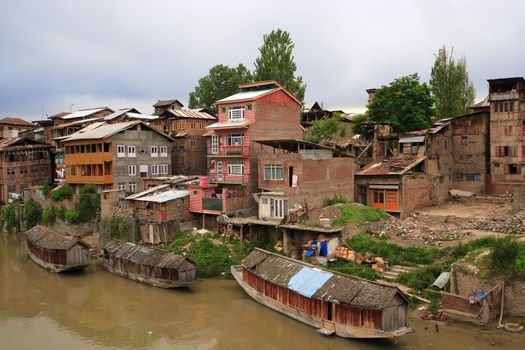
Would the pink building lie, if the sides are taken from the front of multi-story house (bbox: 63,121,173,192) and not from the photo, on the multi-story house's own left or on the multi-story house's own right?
on the multi-story house's own left

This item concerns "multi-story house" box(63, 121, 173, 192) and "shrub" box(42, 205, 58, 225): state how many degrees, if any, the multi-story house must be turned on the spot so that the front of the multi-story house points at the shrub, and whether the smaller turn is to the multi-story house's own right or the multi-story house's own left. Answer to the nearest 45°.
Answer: approximately 45° to the multi-story house's own right

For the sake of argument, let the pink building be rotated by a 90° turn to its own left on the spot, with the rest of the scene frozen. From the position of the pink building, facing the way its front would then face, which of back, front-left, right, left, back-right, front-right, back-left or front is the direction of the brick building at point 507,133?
front-left

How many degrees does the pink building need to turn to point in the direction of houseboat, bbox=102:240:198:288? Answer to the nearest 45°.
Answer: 0° — it already faces it

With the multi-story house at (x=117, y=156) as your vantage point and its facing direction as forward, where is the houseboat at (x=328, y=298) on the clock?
The houseboat is roughly at 10 o'clock from the multi-story house.

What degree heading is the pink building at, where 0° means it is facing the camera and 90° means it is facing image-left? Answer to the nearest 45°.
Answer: approximately 45°

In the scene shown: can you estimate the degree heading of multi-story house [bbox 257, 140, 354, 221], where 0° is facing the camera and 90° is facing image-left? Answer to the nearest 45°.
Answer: approximately 45°

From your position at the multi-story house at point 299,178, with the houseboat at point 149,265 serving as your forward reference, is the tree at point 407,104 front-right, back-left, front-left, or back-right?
back-right

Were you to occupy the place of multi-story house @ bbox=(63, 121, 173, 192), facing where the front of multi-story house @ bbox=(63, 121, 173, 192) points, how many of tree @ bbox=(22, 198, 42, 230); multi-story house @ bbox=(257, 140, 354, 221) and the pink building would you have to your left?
2
